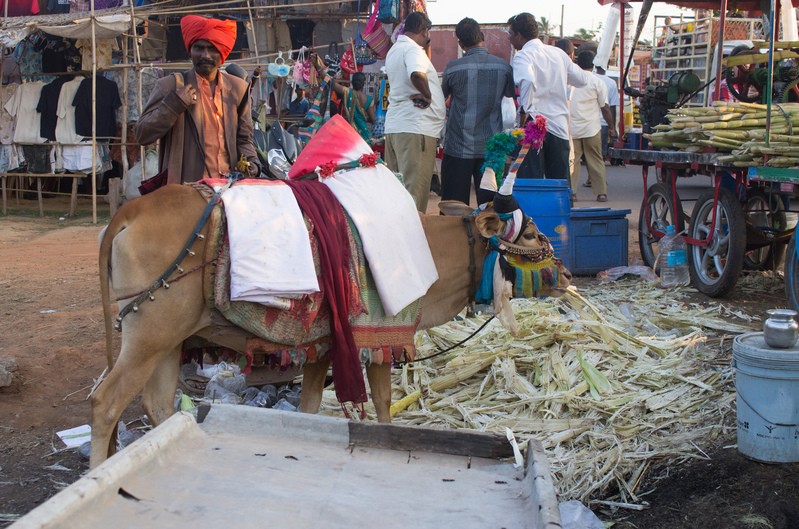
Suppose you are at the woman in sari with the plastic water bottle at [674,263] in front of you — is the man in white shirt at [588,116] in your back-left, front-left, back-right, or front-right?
front-left

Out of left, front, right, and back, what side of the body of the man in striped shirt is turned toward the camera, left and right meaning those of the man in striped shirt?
back

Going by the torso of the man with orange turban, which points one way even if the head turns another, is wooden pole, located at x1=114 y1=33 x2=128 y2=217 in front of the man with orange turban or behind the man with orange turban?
behind

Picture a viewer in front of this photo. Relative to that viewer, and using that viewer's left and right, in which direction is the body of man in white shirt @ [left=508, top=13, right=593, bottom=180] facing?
facing away from the viewer and to the left of the viewer

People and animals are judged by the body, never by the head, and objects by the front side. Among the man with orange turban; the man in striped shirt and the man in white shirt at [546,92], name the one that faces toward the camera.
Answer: the man with orange turban

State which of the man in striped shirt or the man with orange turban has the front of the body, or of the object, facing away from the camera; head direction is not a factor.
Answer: the man in striped shirt

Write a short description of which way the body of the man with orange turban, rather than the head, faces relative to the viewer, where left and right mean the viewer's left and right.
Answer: facing the viewer

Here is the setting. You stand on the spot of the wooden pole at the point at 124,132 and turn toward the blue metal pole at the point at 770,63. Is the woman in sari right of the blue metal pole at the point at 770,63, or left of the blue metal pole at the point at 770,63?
left

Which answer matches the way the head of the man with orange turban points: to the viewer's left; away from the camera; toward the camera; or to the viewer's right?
toward the camera
